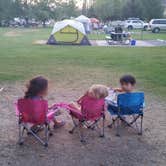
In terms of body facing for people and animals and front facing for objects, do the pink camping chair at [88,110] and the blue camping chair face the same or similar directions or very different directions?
same or similar directions

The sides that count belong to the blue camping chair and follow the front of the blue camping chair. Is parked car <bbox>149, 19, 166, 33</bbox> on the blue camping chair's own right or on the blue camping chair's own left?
on the blue camping chair's own right

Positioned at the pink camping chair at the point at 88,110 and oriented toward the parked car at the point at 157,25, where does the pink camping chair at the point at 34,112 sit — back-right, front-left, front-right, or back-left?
back-left

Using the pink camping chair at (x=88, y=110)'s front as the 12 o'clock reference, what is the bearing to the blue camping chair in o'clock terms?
The blue camping chair is roughly at 4 o'clock from the pink camping chair.

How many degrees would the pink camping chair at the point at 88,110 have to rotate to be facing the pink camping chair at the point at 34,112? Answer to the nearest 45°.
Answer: approximately 45° to its left

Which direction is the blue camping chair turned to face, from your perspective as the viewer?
facing away from the viewer and to the left of the viewer

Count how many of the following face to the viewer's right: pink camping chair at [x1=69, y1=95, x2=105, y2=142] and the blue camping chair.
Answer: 0

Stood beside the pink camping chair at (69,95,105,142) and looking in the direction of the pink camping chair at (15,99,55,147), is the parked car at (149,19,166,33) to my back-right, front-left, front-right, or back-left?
back-right

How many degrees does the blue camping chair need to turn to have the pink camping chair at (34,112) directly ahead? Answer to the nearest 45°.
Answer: approximately 90° to its left

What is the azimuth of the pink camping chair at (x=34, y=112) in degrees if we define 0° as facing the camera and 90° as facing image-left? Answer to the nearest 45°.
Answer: approximately 225°

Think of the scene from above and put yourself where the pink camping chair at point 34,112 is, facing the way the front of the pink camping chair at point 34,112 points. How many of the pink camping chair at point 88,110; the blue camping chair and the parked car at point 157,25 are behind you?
0

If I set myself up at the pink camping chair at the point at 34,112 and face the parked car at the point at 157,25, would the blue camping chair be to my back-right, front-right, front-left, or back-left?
front-right

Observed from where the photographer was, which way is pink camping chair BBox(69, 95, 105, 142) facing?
facing away from the viewer and to the left of the viewer

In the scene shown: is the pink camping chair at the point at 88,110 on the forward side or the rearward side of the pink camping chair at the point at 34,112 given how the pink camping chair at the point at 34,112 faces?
on the forward side
